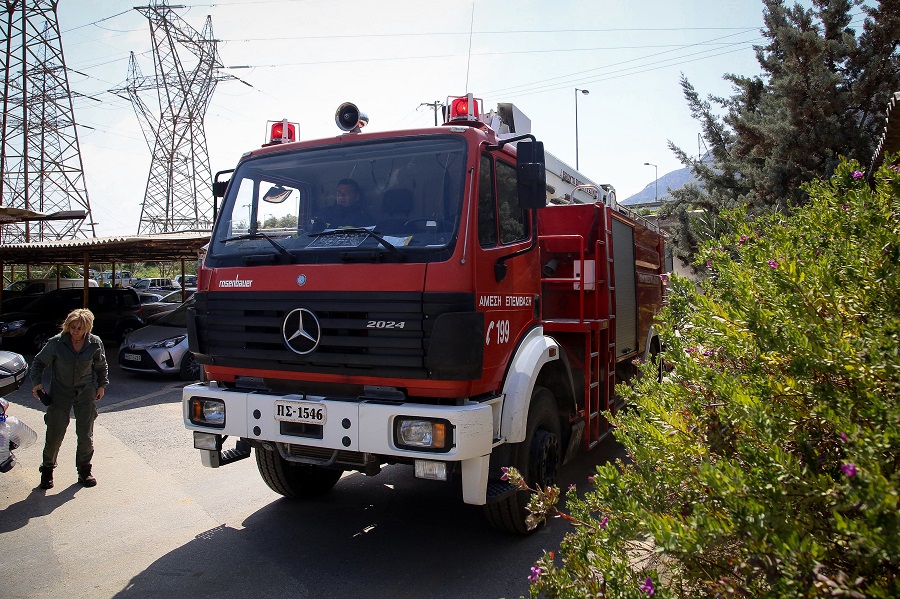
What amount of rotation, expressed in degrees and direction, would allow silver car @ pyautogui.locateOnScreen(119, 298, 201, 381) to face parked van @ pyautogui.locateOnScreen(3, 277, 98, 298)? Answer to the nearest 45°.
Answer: approximately 135° to its right

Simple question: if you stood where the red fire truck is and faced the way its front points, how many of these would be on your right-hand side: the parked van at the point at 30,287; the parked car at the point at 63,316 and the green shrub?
2

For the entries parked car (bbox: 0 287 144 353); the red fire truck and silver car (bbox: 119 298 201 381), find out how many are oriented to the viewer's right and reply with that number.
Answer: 0

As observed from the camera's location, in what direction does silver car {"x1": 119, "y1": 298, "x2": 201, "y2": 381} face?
facing the viewer and to the left of the viewer

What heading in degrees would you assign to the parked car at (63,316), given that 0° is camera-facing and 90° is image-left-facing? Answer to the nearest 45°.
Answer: approximately 45°

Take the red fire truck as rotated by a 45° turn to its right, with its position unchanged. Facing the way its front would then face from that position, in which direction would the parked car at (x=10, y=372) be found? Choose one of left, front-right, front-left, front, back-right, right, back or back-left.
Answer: front-right

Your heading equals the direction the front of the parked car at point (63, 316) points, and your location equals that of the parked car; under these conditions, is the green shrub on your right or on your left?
on your left

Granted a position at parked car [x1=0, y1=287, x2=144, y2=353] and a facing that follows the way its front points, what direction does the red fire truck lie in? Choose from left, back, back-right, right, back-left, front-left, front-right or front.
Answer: front-left

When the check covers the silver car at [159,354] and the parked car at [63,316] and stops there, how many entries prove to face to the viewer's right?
0

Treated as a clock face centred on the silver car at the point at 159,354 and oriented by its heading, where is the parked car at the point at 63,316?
The parked car is roughly at 4 o'clock from the silver car.
